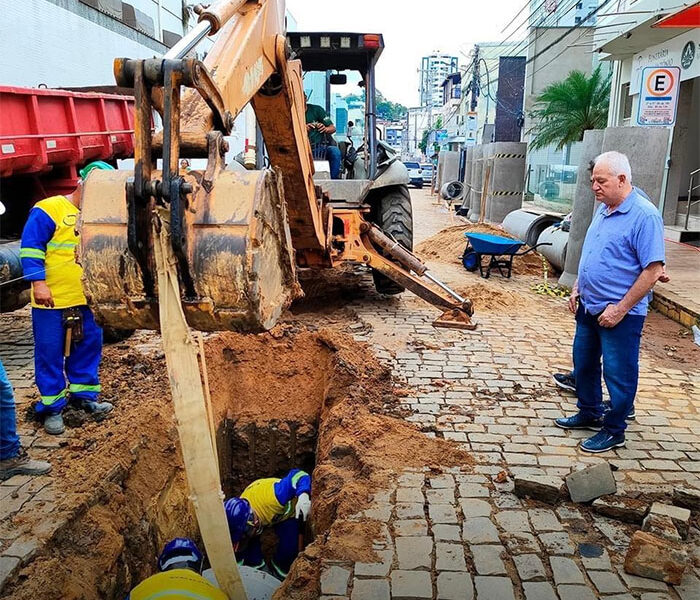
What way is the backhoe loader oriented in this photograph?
away from the camera

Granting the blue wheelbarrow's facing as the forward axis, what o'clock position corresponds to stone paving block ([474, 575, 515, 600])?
The stone paving block is roughly at 9 o'clock from the blue wheelbarrow.

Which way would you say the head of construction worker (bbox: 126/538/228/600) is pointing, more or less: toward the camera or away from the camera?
away from the camera

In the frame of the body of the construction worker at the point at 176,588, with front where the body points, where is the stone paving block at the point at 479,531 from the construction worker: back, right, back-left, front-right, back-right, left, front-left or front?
right

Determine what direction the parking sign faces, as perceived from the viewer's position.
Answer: facing the viewer

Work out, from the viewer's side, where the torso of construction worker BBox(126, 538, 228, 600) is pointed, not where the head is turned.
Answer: away from the camera

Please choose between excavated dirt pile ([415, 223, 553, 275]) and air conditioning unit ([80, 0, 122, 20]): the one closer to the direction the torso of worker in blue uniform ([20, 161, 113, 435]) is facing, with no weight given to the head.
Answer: the excavated dirt pile

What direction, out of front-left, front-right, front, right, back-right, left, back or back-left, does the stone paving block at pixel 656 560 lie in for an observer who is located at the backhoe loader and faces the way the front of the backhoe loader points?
right

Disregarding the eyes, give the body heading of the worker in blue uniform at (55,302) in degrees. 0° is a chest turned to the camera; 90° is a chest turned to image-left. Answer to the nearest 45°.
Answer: approximately 315°

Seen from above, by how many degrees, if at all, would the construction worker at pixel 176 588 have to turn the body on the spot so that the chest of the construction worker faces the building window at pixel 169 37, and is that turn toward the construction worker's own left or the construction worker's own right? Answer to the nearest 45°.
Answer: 0° — they already face it

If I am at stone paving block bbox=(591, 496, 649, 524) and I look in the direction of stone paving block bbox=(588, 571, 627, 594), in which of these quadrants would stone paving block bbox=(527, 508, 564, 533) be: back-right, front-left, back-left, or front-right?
front-right

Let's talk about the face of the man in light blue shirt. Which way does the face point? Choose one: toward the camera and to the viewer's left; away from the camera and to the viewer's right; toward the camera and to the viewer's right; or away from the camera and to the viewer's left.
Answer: toward the camera and to the viewer's left

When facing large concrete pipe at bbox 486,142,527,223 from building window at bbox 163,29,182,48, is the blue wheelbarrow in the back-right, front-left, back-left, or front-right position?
front-right

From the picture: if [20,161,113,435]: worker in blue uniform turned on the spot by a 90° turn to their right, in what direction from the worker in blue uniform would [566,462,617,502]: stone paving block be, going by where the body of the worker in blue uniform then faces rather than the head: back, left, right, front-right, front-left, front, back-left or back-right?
left

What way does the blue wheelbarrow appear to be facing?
to the viewer's left

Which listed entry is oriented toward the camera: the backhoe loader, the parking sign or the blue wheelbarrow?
the parking sign

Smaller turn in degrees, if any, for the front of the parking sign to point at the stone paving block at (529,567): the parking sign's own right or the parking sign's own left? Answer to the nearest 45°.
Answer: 0° — it already faces it
